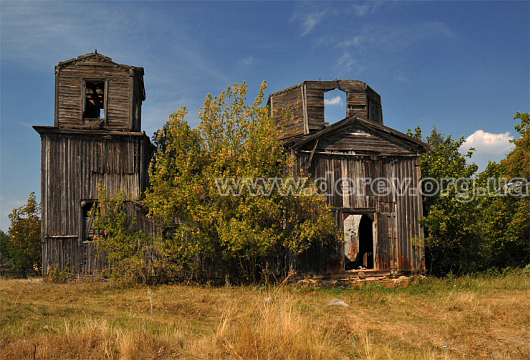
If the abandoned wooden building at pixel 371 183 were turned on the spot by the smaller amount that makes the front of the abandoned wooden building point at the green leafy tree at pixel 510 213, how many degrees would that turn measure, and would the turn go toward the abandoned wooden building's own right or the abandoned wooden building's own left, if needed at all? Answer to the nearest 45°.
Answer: approximately 135° to the abandoned wooden building's own left

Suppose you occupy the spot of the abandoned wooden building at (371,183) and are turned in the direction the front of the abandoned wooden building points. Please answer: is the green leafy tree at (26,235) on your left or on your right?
on your right

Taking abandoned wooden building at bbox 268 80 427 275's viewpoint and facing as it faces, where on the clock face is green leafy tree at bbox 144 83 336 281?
The green leafy tree is roughly at 2 o'clock from the abandoned wooden building.

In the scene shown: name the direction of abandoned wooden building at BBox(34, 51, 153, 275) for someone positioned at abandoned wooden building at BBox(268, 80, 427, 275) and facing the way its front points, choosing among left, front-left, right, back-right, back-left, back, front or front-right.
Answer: right

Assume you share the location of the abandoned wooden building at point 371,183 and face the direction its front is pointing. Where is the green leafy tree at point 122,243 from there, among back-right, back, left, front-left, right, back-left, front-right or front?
right

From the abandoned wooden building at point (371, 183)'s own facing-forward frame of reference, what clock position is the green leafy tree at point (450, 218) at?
The green leafy tree is roughly at 8 o'clock from the abandoned wooden building.

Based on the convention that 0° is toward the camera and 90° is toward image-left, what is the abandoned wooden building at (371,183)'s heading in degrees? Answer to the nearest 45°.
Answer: approximately 0°
